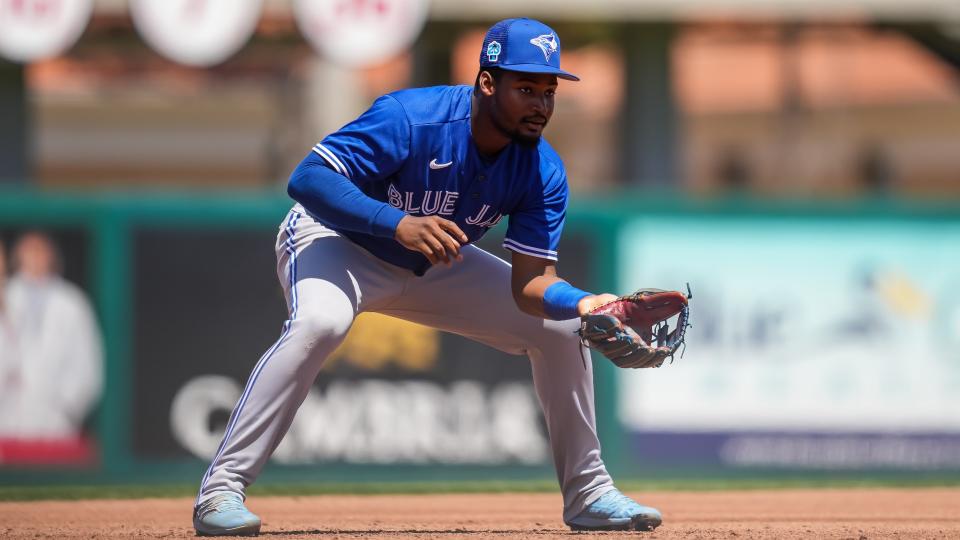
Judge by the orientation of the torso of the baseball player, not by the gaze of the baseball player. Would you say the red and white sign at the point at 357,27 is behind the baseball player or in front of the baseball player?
behind

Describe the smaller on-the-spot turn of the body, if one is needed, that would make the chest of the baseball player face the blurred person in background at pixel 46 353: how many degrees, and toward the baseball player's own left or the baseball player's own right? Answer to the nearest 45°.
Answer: approximately 180°

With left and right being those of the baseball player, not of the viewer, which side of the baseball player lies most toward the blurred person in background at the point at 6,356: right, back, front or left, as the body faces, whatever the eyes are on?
back

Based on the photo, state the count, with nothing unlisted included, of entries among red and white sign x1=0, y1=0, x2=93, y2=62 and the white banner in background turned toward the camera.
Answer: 2

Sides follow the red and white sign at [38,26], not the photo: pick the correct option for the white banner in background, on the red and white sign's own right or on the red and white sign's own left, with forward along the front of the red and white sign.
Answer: on the red and white sign's own left

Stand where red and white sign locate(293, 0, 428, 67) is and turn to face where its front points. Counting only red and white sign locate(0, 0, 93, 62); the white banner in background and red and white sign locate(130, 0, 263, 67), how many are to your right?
2

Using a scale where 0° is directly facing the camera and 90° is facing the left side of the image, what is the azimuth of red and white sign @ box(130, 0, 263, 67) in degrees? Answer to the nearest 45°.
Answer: approximately 0°

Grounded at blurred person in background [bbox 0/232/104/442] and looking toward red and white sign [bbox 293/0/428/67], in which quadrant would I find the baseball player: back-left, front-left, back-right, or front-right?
back-right

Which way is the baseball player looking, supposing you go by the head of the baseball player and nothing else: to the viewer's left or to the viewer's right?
to the viewer's right

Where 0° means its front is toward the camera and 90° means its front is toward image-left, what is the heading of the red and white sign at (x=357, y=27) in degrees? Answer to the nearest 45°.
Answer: approximately 0°
